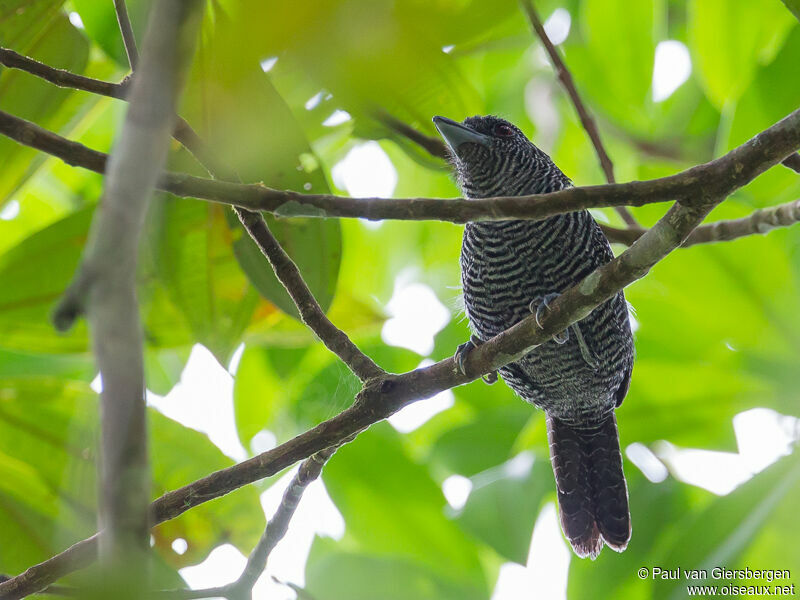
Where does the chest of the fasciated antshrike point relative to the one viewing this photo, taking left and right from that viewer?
facing the viewer and to the left of the viewer

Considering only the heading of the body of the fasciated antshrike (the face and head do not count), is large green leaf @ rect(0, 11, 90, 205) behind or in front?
in front

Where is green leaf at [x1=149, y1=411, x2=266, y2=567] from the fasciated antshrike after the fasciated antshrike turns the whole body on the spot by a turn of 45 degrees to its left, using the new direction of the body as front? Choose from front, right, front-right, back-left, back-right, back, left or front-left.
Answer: right
